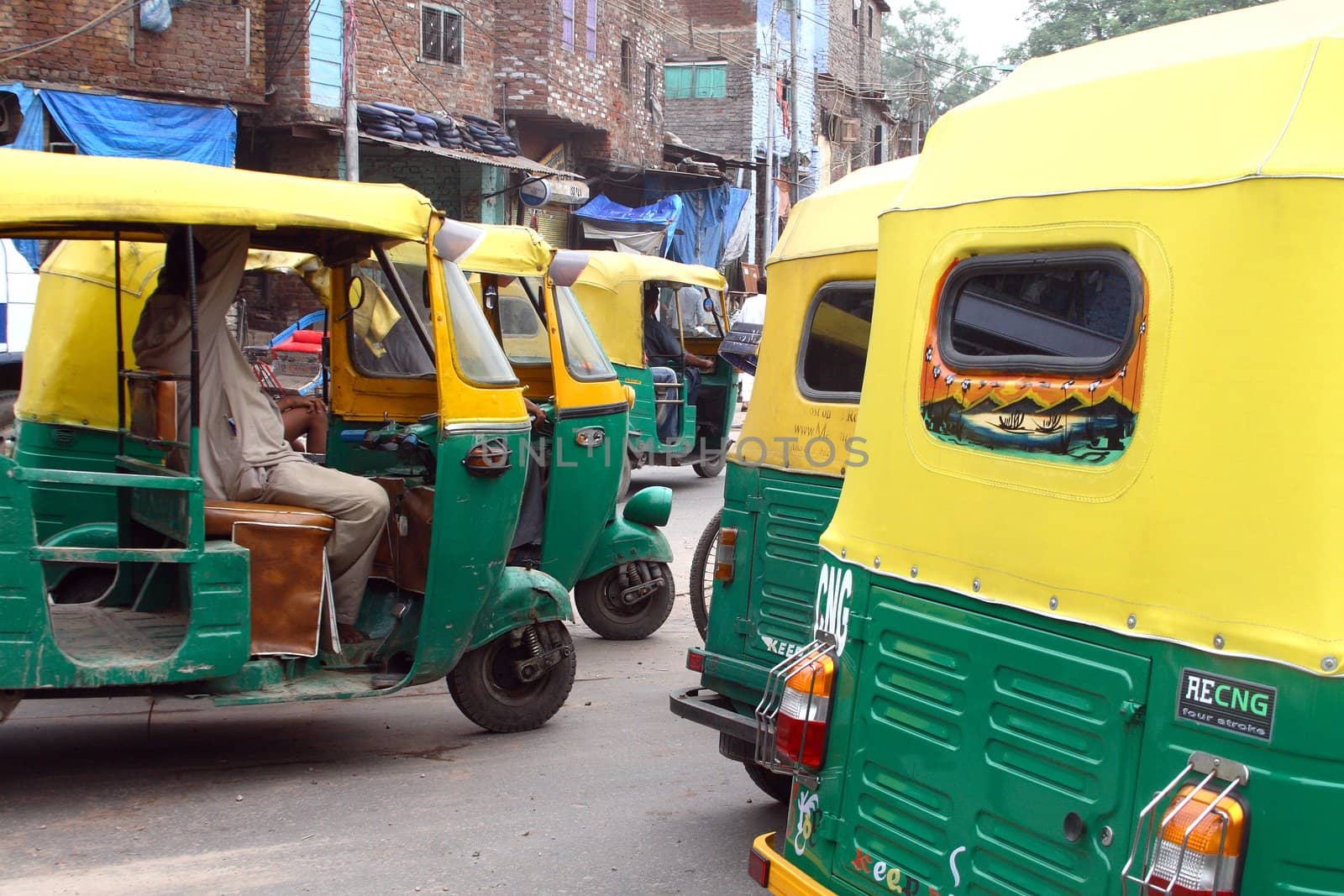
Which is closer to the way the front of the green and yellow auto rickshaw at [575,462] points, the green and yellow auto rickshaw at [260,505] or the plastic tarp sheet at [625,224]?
the plastic tarp sheet

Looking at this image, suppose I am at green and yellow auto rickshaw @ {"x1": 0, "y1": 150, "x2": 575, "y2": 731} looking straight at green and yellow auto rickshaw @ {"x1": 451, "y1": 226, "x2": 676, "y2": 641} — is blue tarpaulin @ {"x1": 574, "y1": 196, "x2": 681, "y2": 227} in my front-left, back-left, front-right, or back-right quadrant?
front-left

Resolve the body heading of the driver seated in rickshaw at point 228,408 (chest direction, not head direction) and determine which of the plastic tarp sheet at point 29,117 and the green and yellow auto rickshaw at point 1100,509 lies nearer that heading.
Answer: the green and yellow auto rickshaw

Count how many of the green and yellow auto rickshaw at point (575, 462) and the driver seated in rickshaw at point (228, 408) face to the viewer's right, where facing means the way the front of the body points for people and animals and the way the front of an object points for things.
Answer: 2

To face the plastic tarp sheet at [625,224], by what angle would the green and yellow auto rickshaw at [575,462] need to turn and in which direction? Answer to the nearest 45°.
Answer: approximately 90° to its left

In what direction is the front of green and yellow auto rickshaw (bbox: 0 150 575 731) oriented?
to the viewer's right

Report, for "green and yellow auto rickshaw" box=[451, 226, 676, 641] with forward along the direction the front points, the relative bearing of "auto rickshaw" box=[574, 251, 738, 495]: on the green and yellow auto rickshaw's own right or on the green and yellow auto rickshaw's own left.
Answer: on the green and yellow auto rickshaw's own left

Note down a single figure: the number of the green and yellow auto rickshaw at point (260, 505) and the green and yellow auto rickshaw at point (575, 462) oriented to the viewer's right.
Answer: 2

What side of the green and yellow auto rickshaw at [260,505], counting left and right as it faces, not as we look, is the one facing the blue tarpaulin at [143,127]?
left

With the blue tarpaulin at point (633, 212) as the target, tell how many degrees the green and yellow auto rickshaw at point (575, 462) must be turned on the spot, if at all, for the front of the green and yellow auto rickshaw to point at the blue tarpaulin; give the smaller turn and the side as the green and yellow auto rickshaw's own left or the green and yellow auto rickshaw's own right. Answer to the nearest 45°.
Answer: approximately 90° to the green and yellow auto rickshaw's own left

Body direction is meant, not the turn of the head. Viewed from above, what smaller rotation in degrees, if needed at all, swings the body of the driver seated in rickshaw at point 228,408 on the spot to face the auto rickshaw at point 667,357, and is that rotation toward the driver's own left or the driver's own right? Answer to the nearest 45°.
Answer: approximately 45° to the driver's own left

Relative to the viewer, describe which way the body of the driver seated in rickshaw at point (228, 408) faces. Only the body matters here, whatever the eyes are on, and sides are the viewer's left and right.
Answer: facing to the right of the viewer

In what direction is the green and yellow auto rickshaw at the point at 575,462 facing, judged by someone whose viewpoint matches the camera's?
facing to the right of the viewer

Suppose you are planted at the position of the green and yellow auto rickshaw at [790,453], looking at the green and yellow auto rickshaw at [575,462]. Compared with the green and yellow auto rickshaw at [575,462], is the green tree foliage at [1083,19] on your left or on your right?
right
